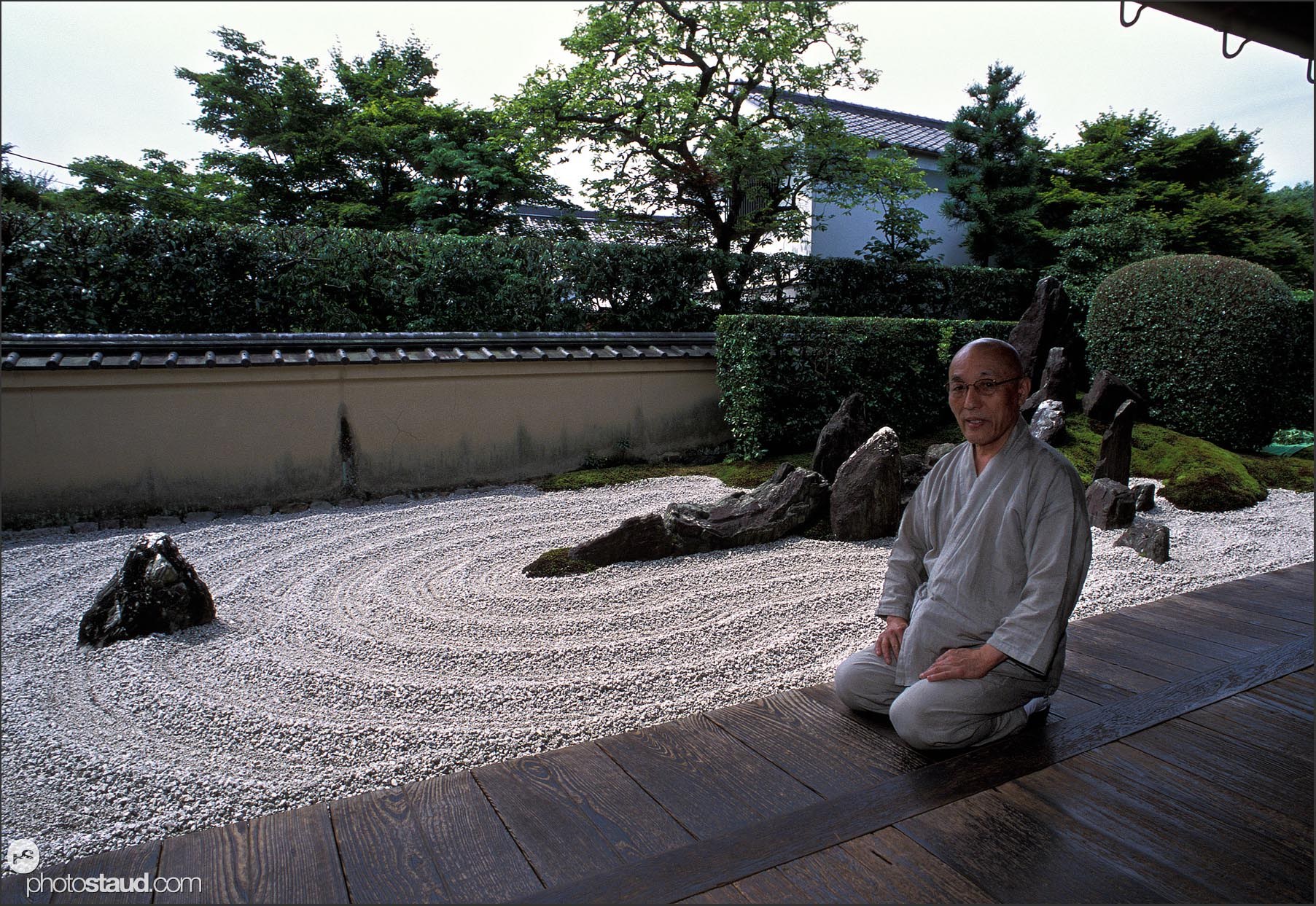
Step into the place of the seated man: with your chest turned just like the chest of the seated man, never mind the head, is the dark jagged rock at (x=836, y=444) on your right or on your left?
on your right

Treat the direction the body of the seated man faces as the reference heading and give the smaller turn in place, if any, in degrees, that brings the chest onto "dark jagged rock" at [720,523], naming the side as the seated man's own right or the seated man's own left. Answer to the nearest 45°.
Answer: approximately 90° to the seated man's own right

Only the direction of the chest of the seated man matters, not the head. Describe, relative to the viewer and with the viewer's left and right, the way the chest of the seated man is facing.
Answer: facing the viewer and to the left of the viewer

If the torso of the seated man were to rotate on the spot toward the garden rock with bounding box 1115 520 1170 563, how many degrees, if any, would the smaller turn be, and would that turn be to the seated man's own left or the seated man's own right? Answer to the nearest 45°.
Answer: approximately 135° to the seated man's own right

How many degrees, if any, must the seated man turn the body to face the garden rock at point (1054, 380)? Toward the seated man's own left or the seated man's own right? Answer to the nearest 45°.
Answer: approximately 135° to the seated man's own right

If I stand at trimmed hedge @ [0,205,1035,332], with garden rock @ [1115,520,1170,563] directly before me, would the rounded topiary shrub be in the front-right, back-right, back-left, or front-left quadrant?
front-left

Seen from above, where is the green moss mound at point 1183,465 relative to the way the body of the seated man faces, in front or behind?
behind

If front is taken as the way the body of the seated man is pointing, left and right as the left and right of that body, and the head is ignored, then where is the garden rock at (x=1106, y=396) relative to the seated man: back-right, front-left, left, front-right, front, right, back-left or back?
back-right

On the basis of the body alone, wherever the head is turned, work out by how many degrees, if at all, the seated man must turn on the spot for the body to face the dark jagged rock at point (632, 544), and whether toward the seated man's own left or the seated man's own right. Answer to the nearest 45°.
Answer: approximately 90° to the seated man's own right

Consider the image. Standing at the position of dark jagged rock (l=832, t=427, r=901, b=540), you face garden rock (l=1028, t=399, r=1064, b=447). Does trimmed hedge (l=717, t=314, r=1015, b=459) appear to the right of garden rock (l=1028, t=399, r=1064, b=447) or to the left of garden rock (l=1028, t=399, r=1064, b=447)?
left

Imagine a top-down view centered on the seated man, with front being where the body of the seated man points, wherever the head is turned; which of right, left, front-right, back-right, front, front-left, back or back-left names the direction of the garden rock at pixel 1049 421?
back-right
